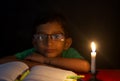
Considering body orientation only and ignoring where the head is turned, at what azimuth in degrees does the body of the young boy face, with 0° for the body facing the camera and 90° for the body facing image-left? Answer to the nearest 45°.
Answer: approximately 0°
